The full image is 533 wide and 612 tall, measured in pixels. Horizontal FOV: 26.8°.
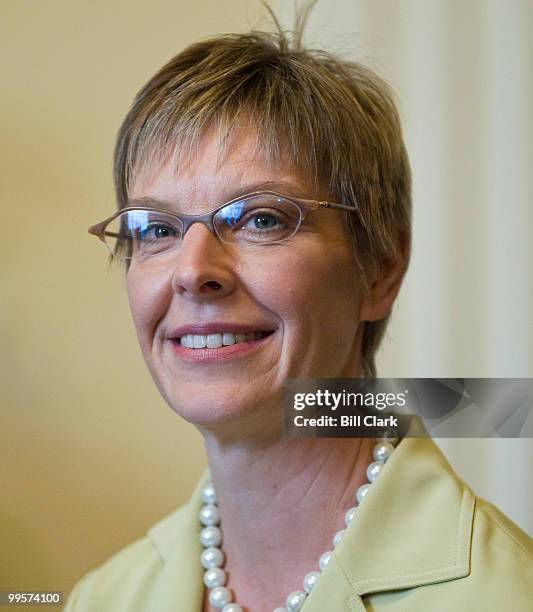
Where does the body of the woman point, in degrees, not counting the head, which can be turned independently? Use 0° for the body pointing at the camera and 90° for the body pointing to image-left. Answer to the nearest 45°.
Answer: approximately 45°
